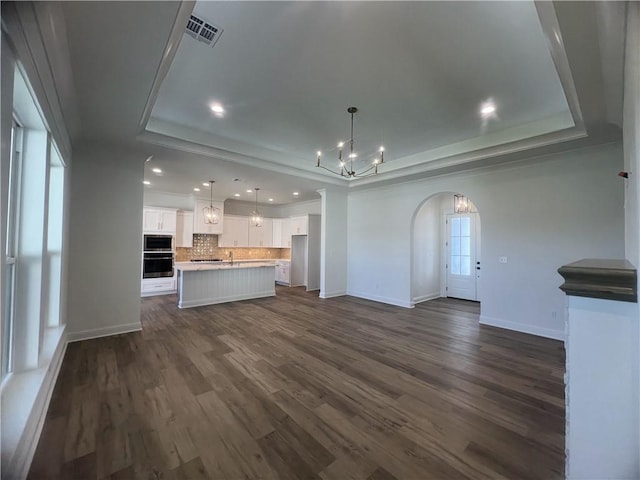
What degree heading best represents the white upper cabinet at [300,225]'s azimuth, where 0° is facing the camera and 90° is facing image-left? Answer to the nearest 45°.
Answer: approximately 45°

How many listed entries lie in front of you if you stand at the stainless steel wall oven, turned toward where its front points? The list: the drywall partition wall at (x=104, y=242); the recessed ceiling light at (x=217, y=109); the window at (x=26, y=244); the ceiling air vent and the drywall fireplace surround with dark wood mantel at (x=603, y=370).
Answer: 5

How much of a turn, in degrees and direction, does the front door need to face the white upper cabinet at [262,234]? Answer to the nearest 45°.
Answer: approximately 45° to its right

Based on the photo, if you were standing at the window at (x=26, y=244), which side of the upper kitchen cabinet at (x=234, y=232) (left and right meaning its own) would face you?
front

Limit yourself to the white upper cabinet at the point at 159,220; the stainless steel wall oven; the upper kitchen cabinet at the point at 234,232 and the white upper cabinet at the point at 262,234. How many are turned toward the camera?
4

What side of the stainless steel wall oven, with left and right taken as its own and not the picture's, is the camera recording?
front

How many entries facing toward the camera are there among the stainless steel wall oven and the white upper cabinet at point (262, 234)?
2

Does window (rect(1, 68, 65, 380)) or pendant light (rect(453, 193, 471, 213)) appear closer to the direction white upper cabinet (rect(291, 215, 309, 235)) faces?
the window

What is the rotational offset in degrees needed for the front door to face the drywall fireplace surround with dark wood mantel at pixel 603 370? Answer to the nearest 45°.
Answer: approximately 45° to its left

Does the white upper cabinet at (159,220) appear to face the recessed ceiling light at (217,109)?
yes

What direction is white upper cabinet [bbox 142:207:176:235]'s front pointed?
toward the camera

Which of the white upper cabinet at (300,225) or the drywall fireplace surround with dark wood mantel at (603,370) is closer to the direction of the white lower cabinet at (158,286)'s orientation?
the drywall fireplace surround with dark wood mantel

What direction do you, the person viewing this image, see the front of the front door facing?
facing the viewer and to the left of the viewer

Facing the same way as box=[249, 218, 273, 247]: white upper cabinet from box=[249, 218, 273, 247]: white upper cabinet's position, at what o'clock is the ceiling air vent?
The ceiling air vent is roughly at 12 o'clock from the white upper cabinet.

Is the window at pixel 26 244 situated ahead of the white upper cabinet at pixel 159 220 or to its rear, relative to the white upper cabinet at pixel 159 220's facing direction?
ahead

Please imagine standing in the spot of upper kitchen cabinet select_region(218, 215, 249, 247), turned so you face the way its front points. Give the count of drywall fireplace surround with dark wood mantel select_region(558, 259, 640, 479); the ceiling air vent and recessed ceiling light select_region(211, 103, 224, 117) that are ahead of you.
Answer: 3

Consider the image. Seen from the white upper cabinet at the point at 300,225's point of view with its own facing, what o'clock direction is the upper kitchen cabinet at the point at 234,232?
The upper kitchen cabinet is roughly at 2 o'clock from the white upper cabinet.

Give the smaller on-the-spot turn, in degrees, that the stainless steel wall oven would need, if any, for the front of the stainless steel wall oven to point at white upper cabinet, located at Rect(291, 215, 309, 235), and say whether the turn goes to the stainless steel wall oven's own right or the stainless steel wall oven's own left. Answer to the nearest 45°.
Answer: approximately 90° to the stainless steel wall oven's own left

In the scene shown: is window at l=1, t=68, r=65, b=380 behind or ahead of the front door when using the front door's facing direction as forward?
ahead
